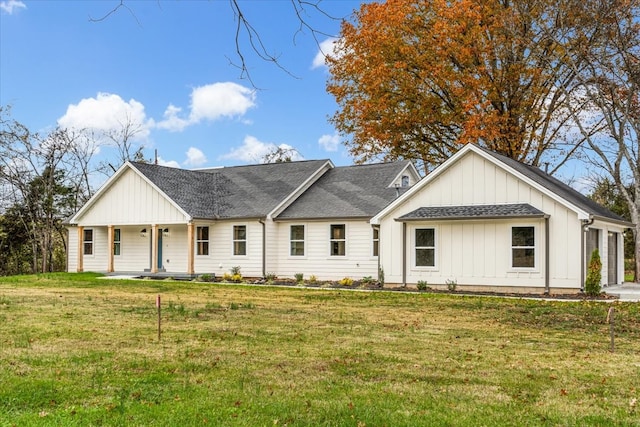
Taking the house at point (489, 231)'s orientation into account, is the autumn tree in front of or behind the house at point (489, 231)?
behind

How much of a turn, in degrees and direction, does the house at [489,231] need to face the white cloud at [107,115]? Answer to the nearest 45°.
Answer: approximately 135° to its right

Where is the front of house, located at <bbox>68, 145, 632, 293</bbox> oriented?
toward the camera

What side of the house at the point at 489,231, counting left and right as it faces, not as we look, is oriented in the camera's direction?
front
